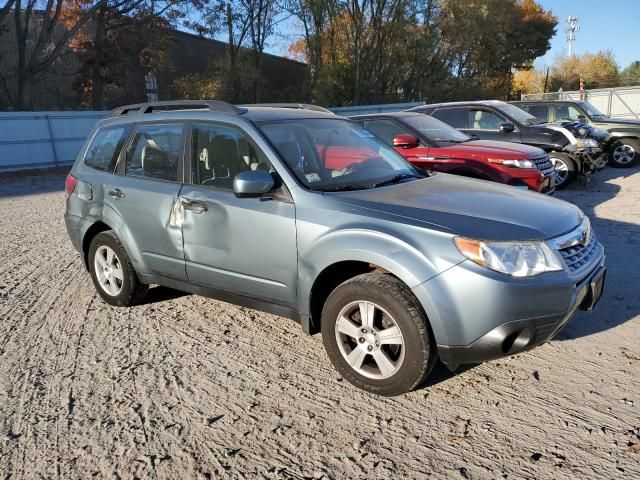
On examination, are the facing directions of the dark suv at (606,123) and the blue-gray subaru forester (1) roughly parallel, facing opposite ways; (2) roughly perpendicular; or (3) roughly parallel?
roughly parallel

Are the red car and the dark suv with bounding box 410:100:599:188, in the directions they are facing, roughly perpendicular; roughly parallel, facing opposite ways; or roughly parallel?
roughly parallel

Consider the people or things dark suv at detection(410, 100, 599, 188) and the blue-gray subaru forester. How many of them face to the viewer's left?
0

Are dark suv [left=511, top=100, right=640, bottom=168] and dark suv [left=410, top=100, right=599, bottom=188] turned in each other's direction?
no

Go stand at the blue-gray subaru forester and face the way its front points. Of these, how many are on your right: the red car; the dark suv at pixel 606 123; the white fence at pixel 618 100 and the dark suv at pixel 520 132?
0

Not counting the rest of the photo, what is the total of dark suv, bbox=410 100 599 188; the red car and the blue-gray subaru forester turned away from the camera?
0

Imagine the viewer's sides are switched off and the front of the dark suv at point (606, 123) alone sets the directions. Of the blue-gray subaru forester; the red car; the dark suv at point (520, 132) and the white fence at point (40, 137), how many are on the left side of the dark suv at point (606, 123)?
0

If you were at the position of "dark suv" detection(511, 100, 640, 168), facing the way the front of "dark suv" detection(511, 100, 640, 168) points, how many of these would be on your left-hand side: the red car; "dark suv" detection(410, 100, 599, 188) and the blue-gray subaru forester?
0

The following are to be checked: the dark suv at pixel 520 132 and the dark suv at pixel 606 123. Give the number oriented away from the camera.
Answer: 0

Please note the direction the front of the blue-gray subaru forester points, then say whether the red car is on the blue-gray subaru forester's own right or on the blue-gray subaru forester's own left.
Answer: on the blue-gray subaru forester's own left

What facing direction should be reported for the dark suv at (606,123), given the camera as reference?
facing the viewer and to the right of the viewer

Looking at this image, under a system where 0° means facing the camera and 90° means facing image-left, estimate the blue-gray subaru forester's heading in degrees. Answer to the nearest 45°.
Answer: approximately 315°

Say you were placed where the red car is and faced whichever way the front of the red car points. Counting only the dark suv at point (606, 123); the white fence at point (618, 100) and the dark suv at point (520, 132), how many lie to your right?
0

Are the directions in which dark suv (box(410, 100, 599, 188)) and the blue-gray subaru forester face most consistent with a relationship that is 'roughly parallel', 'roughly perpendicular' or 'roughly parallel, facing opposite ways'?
roughly parallel

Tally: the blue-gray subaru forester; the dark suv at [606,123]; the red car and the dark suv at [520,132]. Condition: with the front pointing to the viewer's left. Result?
0

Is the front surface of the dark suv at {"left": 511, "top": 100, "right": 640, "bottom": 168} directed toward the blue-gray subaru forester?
no

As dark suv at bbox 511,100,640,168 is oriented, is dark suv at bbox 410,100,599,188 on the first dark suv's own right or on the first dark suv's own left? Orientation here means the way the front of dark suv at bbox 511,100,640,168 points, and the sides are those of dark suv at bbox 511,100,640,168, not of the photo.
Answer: on the first dark suv's own right

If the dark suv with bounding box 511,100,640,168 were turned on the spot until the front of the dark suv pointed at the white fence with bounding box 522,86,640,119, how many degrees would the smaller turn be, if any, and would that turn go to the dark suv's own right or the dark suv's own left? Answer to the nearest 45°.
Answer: approximately 135° to the dark suv's own left

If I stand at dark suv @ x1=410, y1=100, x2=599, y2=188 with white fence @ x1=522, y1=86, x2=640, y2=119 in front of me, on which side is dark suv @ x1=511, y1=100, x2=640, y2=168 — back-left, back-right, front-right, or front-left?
front-right

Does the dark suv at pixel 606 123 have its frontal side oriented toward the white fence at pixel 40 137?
no

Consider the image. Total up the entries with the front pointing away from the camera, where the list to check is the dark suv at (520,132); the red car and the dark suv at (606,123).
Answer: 0

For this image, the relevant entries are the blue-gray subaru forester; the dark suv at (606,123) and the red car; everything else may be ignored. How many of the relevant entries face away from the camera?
0
